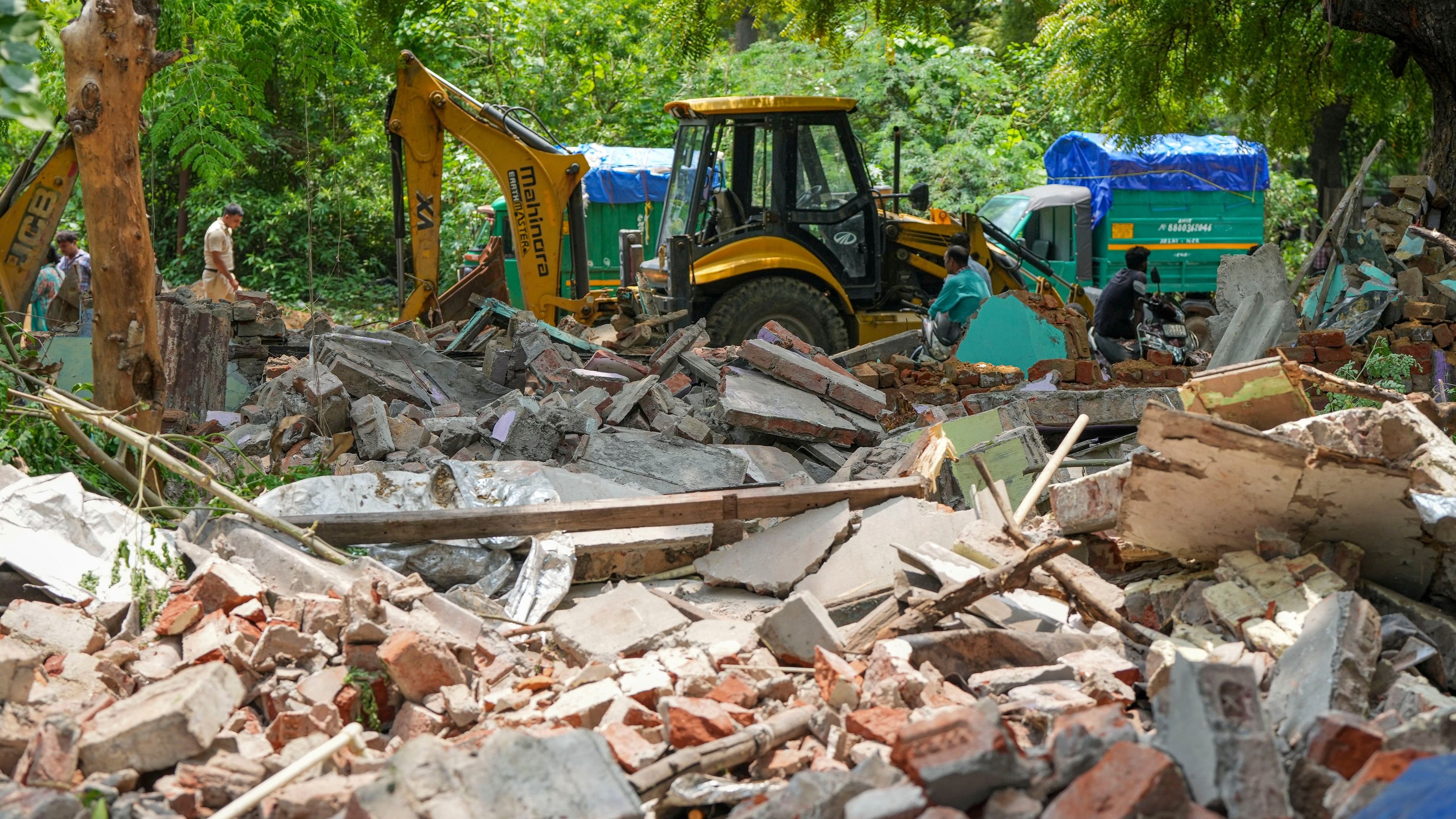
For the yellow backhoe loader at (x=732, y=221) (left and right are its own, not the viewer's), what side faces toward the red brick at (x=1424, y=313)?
front

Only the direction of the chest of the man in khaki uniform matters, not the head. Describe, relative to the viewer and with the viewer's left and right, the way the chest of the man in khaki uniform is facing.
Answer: facing to the right of the viewer

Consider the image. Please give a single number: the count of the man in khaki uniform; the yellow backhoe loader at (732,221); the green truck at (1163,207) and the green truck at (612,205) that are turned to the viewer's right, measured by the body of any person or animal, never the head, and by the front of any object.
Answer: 2

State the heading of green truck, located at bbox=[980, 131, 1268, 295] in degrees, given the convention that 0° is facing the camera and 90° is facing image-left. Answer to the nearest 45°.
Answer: approximately 90°

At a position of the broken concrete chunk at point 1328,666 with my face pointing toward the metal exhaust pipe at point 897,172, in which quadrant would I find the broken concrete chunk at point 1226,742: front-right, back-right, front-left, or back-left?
back-left

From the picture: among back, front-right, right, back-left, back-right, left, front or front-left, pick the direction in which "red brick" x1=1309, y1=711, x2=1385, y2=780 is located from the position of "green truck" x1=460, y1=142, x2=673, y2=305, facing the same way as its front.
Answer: left

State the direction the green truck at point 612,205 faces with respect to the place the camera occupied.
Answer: facing to the left of the viewer

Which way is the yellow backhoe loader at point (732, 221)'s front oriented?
to the viewer's right

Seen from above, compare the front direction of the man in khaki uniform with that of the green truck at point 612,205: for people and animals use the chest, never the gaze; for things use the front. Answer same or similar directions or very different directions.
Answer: very different directions

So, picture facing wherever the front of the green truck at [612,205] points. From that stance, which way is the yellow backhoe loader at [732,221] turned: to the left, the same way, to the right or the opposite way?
the opposite way

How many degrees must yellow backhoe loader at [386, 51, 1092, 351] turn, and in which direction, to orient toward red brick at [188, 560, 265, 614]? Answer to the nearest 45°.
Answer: approximately 90° to its right

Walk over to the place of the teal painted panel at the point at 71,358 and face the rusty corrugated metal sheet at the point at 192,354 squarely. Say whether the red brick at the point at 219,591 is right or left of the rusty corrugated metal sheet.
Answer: right

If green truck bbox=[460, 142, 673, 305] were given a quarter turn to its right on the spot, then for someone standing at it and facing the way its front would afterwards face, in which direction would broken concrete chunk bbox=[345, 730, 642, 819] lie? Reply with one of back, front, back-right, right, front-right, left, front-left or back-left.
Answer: back

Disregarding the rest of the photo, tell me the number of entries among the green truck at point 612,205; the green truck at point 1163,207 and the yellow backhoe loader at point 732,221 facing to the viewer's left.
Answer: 2

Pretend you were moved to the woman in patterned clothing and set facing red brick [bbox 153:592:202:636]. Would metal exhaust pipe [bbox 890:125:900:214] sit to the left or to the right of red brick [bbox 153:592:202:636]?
left
